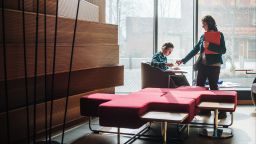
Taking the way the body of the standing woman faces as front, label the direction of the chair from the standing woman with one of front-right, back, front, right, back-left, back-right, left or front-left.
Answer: front-right

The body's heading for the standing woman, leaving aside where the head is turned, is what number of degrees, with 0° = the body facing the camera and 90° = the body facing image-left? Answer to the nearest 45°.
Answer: approximately 45°

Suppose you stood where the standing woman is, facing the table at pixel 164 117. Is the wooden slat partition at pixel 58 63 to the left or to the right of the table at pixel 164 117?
right

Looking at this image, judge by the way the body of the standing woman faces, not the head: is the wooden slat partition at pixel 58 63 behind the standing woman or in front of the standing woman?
in front

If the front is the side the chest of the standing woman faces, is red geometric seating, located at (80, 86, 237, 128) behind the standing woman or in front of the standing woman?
in front

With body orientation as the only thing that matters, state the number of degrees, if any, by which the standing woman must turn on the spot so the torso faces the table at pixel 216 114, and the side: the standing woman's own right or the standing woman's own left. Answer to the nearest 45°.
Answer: approximately 45° to the standing woman's own left
